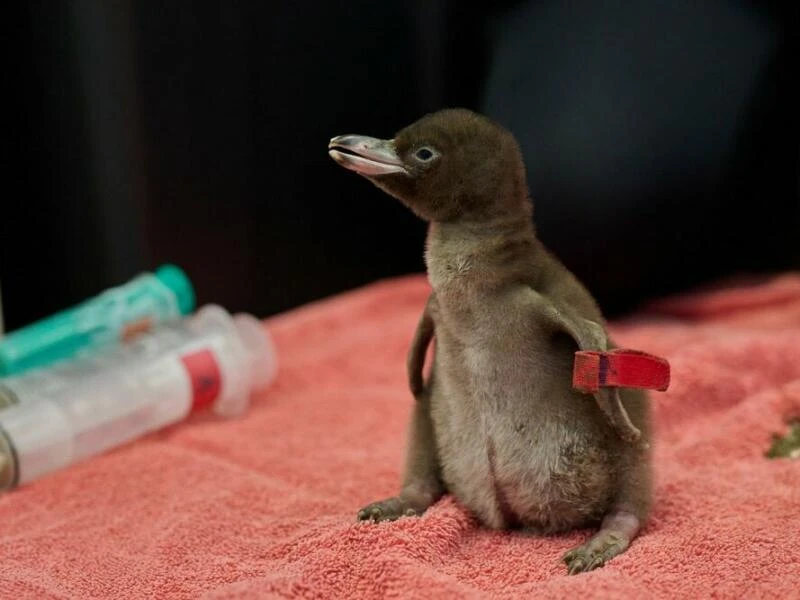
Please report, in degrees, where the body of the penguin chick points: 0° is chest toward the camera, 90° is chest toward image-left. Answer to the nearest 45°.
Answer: approximately 45°

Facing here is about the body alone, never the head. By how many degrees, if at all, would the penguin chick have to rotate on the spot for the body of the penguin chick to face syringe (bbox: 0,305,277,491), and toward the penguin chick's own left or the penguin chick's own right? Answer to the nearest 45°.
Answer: approximately 90° to the penguin chick's own right
